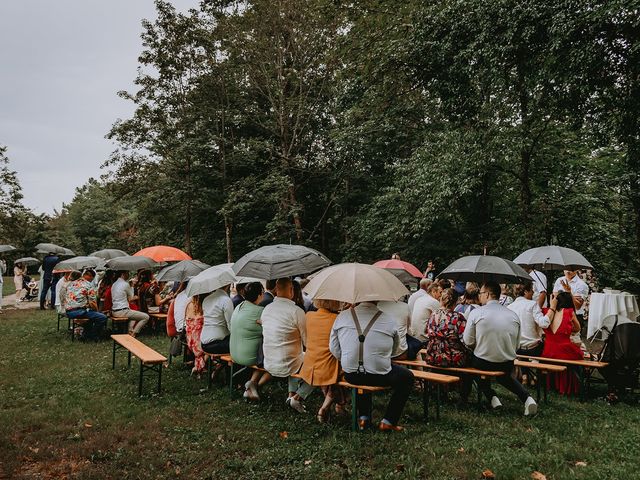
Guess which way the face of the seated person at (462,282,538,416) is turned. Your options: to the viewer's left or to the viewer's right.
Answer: to the viewer's left

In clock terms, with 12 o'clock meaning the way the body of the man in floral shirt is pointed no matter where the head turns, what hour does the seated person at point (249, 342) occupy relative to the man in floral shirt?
The seated person is roughly at 4 o'clock from the man in floral shirt.

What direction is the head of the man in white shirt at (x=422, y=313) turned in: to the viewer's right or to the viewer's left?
to the viewer's right

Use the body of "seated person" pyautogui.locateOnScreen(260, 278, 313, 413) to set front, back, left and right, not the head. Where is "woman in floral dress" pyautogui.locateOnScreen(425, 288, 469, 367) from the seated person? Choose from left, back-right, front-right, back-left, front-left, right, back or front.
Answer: front-right

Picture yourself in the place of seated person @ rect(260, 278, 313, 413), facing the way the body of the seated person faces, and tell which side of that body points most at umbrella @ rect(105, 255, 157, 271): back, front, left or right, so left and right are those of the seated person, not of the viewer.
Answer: left

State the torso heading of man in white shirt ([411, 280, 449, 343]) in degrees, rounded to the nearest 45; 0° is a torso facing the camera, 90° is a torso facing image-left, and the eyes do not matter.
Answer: approximately 225°

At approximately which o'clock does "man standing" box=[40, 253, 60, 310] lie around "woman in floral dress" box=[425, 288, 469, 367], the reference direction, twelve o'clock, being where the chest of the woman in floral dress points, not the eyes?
The man standing is roughly at 10 o'clock from the woman in floral dress.

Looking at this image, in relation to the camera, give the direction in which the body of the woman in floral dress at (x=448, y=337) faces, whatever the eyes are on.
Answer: away from the camera

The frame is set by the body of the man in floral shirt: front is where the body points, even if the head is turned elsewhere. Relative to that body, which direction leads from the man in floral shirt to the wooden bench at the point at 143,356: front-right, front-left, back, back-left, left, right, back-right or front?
back-right

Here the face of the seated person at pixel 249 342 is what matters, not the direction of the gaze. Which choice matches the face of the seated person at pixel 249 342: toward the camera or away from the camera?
away from the camera

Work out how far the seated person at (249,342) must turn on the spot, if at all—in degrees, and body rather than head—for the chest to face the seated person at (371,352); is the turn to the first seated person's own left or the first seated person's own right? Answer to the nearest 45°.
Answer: approximately 90° to the first seated person's own right

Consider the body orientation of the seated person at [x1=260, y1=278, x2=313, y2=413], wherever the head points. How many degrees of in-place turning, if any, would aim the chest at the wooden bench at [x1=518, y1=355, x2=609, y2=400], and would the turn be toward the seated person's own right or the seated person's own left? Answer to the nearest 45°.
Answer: approximately 45° to the seated person's own right

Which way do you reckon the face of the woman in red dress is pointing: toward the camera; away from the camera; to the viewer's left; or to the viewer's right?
away from the camera

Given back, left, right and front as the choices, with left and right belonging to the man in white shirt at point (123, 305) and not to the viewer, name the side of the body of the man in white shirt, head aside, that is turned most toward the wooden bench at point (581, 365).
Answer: right

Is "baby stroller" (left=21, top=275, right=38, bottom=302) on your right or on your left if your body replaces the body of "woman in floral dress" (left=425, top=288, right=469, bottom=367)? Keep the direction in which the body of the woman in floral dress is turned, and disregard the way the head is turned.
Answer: on your left
